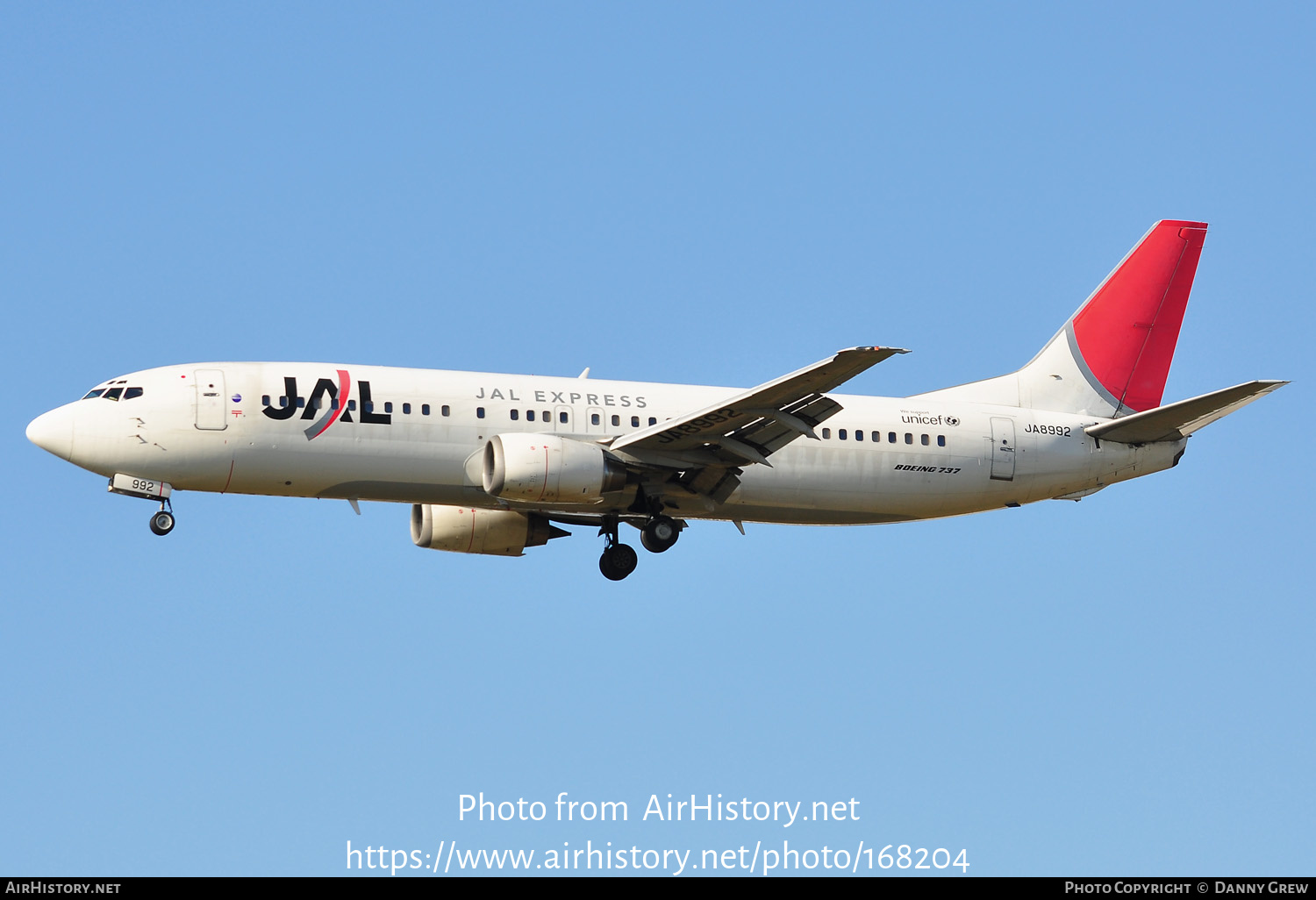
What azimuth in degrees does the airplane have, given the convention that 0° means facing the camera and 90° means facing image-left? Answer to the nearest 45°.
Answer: approximately 90°
